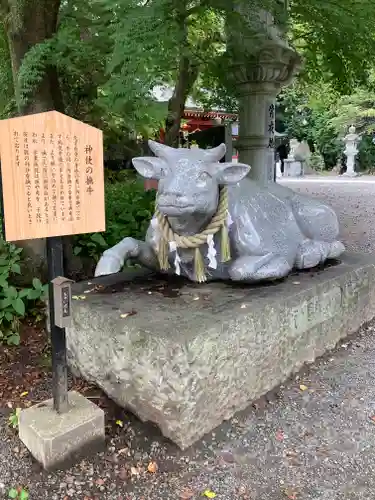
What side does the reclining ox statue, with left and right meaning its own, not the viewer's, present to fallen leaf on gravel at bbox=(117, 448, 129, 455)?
front

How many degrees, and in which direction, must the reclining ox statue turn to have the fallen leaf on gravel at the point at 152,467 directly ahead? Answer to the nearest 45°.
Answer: approximately 45° to its left

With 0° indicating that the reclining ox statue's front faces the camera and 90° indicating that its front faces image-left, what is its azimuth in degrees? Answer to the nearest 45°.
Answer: approximately 45°

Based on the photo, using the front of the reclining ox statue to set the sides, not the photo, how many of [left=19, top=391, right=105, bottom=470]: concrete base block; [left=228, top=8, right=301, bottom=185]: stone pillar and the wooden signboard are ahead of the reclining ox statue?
2

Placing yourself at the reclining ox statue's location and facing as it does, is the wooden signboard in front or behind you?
in front

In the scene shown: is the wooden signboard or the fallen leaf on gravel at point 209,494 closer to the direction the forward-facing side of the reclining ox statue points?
the wooden signboard

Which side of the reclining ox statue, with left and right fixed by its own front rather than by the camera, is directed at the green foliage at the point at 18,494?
front

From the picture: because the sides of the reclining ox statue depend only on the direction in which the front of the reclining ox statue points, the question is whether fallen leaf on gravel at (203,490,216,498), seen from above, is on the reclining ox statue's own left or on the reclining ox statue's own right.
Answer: on the reclining ox statue's own left

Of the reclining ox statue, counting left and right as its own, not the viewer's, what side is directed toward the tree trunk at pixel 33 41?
right

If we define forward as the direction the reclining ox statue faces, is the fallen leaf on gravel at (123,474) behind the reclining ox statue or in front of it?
in front
